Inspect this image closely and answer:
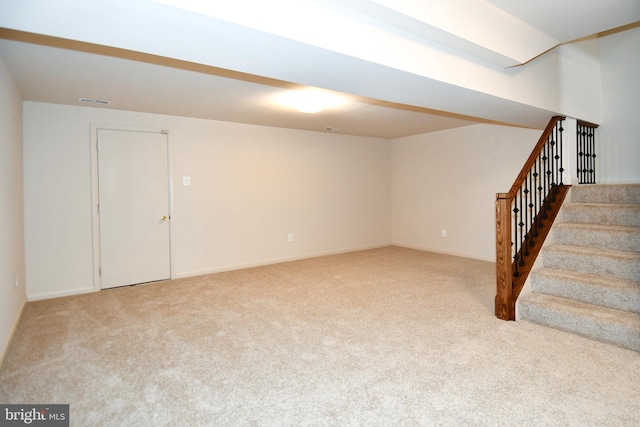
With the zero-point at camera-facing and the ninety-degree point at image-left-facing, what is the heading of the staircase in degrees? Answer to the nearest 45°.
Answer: approximately 45°

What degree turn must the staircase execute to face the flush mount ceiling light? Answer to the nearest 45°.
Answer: approximately 45° to its right
